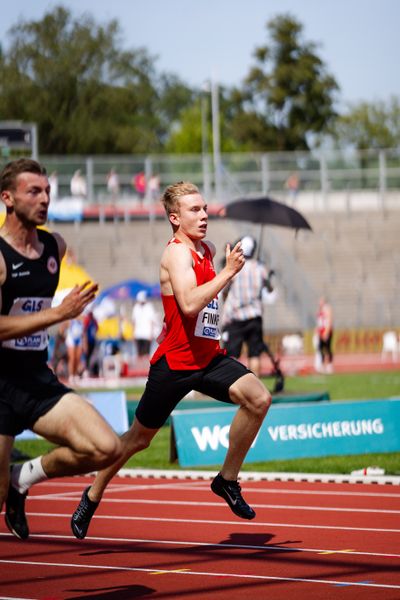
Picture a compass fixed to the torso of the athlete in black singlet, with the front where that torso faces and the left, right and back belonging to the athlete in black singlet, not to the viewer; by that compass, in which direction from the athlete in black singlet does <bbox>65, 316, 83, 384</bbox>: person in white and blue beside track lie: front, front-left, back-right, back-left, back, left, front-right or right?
back-left

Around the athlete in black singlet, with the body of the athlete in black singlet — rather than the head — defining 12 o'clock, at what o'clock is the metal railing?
The metal railing is roughly at 8 o'clock from the athlete in black singlet.

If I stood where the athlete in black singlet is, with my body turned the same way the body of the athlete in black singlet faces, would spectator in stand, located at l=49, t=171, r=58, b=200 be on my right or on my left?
on my left

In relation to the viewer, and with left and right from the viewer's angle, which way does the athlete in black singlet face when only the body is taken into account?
facing the viewer and to the right of the viewer

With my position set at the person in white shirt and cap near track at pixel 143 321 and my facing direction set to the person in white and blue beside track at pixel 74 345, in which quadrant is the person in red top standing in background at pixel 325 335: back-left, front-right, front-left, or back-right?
back-left

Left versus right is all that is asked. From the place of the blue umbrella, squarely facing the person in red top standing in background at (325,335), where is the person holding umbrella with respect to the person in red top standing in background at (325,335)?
right

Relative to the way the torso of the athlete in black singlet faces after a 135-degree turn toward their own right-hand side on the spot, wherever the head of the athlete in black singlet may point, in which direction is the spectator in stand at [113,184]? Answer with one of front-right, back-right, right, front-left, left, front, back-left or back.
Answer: right

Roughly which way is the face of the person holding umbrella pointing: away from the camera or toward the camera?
away from the camera

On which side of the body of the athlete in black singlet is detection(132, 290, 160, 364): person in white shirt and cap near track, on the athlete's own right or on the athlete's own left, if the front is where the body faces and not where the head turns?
on the athlete's own left

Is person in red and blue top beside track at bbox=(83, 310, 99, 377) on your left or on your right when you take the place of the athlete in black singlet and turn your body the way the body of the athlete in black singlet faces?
on your left
